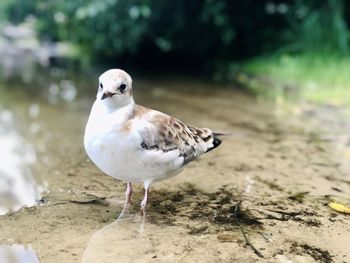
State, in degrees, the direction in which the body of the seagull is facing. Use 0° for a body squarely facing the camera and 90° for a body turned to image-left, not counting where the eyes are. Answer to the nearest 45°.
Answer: approximately 45°
